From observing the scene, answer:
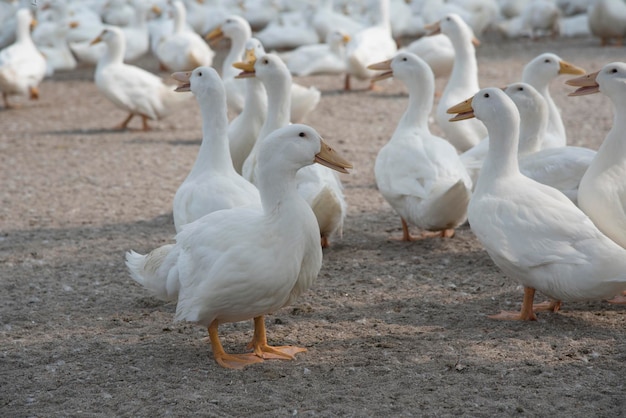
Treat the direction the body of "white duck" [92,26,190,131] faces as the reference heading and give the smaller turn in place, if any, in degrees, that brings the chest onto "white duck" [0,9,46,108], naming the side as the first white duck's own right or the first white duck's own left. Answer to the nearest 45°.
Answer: approximately 45° to the first white duck's own right

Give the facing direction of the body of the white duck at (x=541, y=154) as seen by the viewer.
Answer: to the viewer's left

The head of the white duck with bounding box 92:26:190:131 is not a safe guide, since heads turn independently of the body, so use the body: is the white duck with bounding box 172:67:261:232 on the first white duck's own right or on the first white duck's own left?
on the first white duck's own left

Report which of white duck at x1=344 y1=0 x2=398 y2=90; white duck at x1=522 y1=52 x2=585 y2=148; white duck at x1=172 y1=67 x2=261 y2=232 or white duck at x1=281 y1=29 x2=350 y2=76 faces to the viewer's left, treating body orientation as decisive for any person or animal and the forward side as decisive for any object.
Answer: white duck at x1=172 y1=67 x2=261 y2=232

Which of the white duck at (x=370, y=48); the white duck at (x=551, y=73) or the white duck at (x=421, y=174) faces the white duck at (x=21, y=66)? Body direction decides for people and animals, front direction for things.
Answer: the white duck at (x=421, y=174)

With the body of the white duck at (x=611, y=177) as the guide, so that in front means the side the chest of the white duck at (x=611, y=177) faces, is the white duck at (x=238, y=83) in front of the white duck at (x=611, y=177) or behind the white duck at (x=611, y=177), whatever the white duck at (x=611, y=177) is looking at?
in front

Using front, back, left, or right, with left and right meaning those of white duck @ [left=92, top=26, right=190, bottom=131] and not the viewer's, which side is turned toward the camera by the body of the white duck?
left

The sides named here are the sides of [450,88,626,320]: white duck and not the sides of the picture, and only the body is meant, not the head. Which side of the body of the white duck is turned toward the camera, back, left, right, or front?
left

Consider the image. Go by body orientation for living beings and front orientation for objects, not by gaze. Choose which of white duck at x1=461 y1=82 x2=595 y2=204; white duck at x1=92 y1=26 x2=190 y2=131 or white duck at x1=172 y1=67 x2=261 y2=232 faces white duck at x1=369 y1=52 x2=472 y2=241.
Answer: white duck at x1=461 y1=82 x2=595 y2=204

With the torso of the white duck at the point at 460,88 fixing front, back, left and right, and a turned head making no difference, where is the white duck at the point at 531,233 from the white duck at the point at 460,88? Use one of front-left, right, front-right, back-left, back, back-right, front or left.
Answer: left

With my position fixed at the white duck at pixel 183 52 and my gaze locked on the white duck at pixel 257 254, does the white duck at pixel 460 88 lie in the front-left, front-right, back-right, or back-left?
front-left
